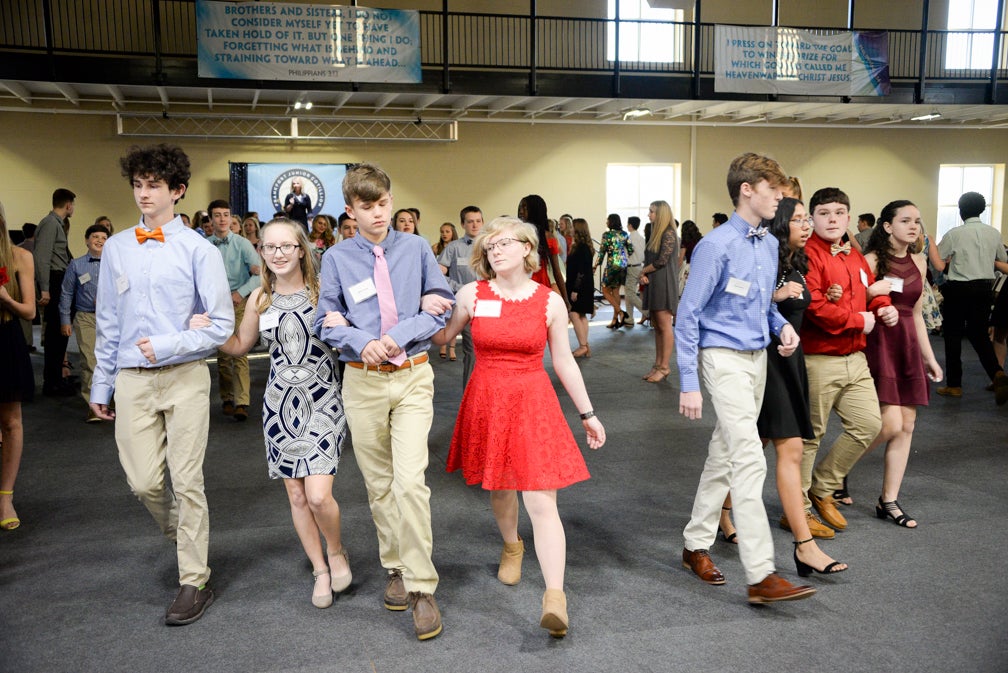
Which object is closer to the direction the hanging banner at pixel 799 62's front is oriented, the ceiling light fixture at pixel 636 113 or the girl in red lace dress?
the girl in red lace dress

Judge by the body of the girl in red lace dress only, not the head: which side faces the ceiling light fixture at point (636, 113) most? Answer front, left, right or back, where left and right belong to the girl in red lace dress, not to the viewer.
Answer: back

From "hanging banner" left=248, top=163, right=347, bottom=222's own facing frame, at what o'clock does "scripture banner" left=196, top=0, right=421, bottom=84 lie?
The scripture banner is roughly at 12 o'clock from the hanging banner.

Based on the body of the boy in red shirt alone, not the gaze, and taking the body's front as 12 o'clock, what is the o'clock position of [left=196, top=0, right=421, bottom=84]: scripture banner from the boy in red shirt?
The scripture banner is roughly at 6 o'clock from the boy in red shirt.

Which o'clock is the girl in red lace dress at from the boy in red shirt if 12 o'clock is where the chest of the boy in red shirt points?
The girl in red lace dress is roughly at 3 o'clock from the boy in red shirt.

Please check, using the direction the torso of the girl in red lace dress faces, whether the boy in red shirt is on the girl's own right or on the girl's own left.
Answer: on the girl's own left

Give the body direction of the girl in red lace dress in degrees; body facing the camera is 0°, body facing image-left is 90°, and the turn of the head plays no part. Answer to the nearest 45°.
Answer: approximately 0°

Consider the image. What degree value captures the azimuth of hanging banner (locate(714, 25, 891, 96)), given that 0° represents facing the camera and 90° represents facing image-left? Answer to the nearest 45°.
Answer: approximately 0°

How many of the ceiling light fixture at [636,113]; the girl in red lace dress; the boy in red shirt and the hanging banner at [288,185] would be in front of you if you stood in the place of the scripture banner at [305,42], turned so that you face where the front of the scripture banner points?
2

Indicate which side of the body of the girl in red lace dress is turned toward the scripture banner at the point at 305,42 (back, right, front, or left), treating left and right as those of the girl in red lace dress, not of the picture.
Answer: back

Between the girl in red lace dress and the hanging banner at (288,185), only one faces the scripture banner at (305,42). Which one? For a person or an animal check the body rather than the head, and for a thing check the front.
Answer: the hanging banner

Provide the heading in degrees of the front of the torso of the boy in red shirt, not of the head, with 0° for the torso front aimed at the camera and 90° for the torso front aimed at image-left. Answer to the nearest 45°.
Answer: approximately 315°
